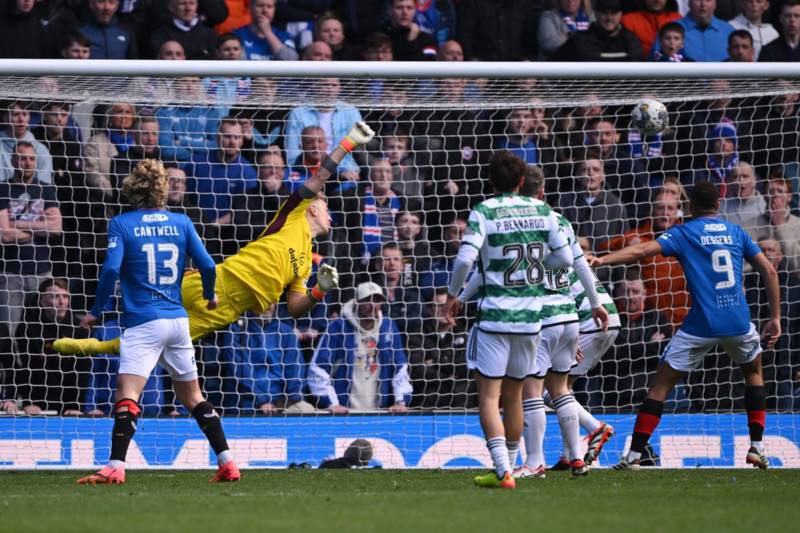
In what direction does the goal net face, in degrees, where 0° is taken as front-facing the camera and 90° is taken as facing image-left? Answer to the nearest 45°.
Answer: approximately 0°
